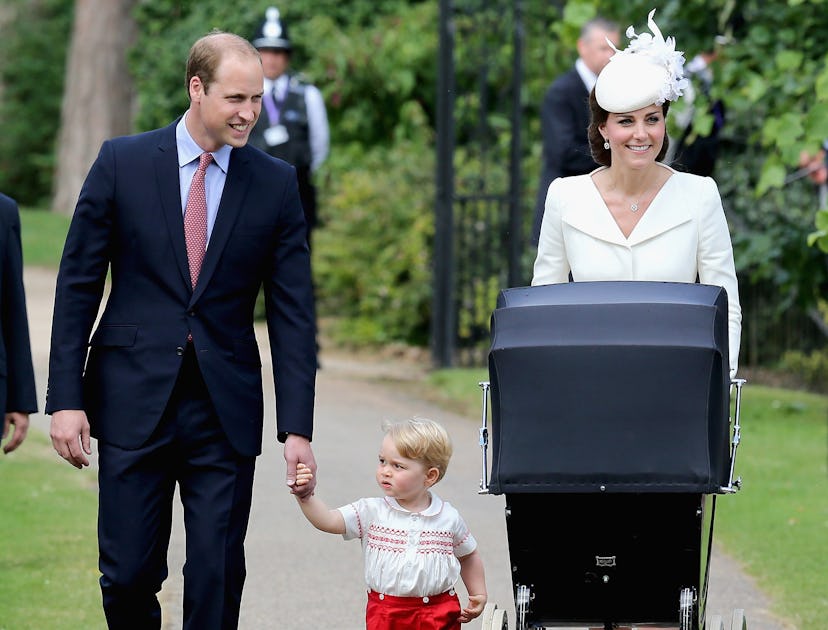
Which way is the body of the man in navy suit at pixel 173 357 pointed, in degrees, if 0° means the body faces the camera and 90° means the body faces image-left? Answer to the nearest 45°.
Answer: approximately 0°

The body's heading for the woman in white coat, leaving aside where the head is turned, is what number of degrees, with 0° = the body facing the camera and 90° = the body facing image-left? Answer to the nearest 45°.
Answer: approximately 0°

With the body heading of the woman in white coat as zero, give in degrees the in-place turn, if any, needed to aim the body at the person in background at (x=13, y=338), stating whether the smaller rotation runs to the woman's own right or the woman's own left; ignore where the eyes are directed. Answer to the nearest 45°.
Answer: approximately 90° to the woman's own right

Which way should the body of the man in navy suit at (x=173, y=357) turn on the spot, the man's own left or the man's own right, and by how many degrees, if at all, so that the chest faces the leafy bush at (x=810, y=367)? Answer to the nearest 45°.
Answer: approximately 135° to the man's own left

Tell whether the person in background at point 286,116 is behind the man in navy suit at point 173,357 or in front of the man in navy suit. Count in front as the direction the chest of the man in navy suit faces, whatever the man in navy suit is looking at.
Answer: behind

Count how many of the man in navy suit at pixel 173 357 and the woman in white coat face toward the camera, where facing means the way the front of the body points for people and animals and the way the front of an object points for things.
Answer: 2

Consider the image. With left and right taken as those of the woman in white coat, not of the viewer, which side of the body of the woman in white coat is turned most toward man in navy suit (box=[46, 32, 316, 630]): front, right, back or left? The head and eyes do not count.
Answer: right

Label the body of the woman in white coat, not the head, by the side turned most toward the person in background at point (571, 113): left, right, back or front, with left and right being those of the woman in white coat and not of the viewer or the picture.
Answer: back
